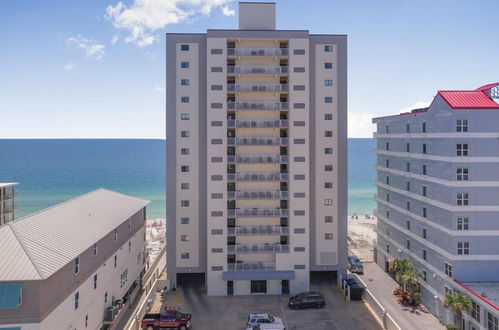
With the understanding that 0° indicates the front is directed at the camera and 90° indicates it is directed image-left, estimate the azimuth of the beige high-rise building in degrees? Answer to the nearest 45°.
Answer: approximately 0°

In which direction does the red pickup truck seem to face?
to the viewer's right

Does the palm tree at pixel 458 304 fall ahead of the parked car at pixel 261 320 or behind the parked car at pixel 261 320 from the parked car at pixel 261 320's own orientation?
ahead

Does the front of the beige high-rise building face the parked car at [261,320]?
yes
